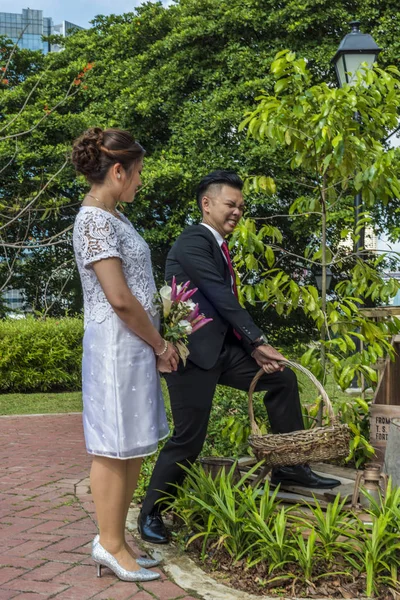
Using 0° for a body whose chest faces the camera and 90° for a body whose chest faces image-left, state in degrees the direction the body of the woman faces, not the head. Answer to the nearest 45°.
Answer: approximately 270°

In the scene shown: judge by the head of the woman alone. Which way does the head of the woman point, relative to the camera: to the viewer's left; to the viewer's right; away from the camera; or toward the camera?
to the viewer's right
